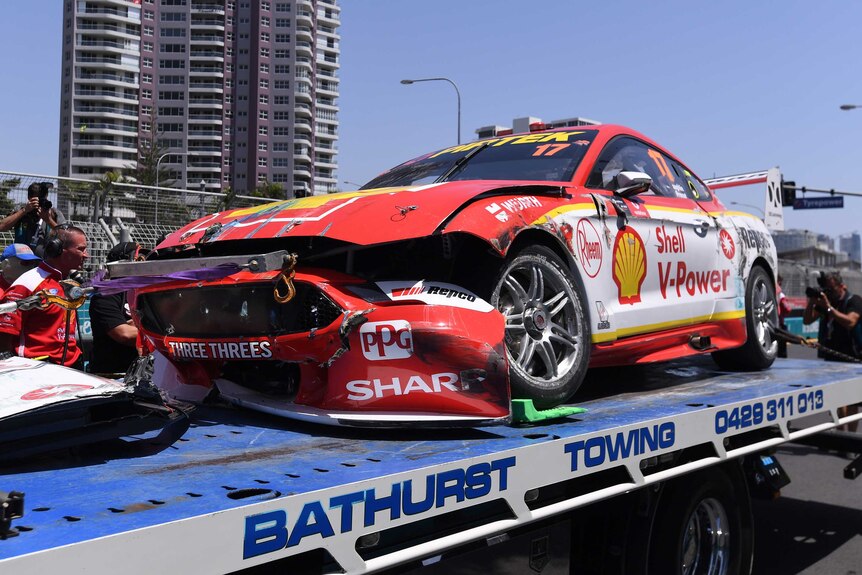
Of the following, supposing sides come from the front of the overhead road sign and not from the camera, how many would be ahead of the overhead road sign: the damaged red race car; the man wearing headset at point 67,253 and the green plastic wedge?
3

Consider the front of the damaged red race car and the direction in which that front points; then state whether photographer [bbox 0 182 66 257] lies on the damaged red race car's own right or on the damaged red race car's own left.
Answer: on the damaged red race car's own right

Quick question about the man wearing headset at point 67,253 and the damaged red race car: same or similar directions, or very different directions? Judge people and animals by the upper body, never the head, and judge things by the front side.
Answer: very different directions

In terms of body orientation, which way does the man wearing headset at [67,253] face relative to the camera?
to the viewer's right

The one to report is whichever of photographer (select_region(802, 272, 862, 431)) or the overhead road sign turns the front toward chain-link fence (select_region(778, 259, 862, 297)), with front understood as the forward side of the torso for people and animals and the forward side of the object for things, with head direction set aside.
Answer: the overhead road sign

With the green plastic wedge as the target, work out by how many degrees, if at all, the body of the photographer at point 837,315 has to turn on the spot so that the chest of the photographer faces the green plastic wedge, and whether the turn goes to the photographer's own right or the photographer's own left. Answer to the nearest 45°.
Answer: approximately 45° to the photographer's own left

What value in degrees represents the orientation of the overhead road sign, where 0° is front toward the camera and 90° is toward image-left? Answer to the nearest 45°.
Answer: approximately 0°

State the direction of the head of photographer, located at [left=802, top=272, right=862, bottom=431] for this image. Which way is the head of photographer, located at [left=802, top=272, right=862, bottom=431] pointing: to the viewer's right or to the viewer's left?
to the viewer's left

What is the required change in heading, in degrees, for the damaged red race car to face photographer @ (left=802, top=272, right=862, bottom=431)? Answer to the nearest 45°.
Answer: approximately 180°
